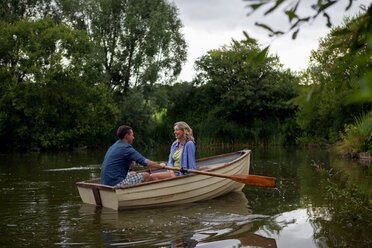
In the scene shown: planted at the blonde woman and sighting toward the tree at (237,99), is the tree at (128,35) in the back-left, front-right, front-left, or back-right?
front-left

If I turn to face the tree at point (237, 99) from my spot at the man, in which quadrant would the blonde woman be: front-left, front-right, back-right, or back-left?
front-right

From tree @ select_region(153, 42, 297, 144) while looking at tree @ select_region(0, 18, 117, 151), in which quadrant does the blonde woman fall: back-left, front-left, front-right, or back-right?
front-left

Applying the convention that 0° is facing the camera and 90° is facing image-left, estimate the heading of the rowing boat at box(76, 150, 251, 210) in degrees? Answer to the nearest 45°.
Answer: approximately 225°

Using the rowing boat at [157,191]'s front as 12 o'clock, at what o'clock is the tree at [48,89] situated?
The tree is roughly at 10 o'clock from the rowing boat.

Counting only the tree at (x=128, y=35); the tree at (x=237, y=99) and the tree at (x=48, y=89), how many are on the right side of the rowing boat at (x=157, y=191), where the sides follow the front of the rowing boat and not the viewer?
0

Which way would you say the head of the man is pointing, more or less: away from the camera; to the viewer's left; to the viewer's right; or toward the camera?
to the viewer's right

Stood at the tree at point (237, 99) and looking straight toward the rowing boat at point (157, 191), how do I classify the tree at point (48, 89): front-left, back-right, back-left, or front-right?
front-right

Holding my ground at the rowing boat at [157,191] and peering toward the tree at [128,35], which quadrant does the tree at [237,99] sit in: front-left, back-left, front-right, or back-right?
front-right

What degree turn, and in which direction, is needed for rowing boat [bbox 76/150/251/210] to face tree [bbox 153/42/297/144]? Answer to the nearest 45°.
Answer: approximately 45° to its left

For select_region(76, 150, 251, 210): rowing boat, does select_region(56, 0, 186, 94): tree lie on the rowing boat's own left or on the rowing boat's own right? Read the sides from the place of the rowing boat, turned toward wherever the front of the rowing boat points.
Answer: on the rowing boat's own left
